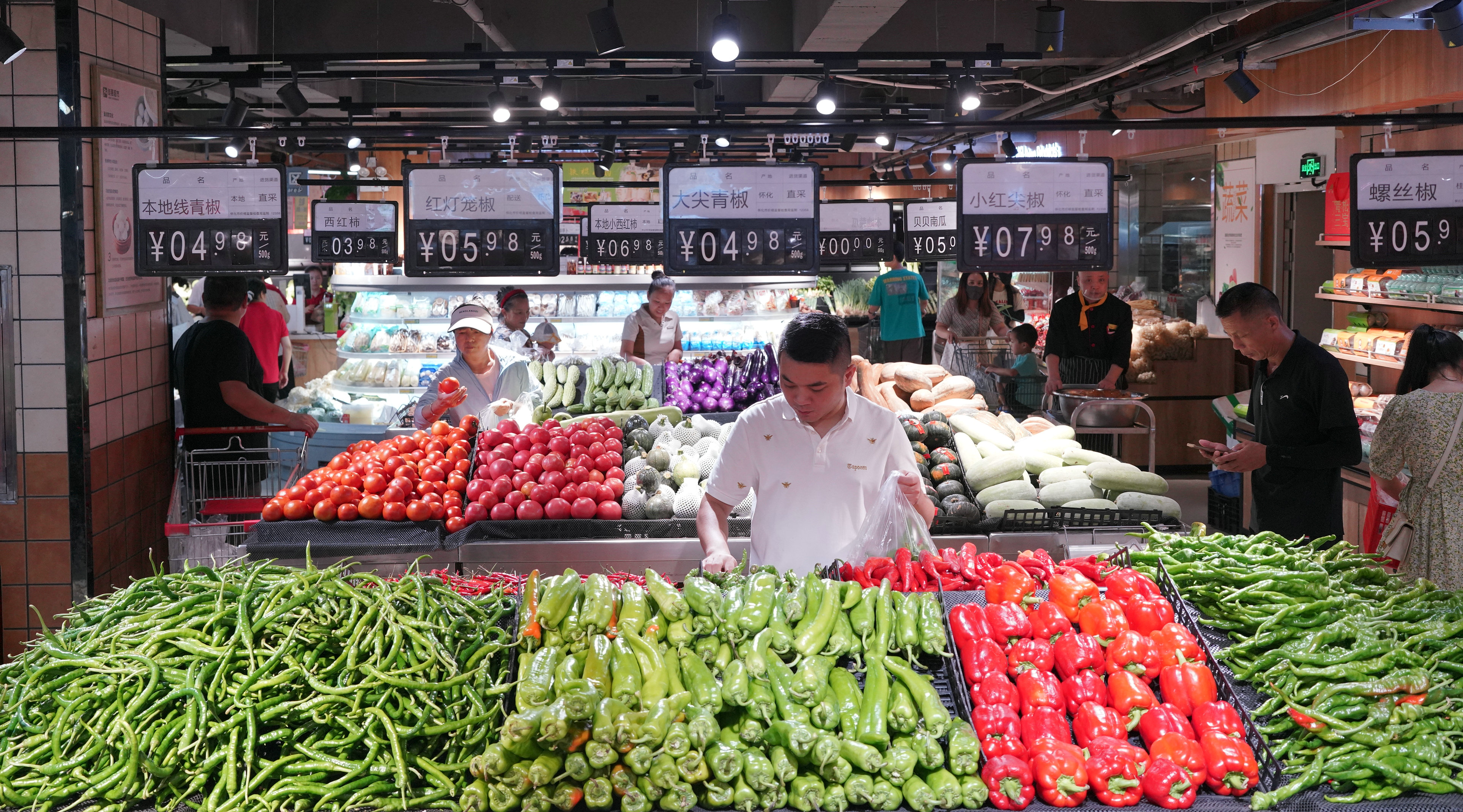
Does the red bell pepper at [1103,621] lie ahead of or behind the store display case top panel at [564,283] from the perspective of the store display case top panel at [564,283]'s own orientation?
ahead

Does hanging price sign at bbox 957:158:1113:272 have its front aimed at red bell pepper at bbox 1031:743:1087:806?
yes

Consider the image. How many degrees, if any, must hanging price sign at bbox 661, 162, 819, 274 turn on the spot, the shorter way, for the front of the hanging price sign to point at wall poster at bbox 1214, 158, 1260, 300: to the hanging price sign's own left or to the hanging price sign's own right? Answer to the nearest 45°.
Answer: approximately 135° to the hanging price sign's own left

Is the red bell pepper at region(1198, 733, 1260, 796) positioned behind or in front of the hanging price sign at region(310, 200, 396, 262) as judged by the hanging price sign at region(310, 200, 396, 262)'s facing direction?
in front

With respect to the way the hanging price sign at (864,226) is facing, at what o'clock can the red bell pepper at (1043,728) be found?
The red bell pepper is roughly at 12 o'clock from the hanging price sign.

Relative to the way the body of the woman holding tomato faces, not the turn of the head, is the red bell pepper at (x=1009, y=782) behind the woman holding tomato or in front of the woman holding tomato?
in front

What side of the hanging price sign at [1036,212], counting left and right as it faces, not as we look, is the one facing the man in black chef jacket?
back
